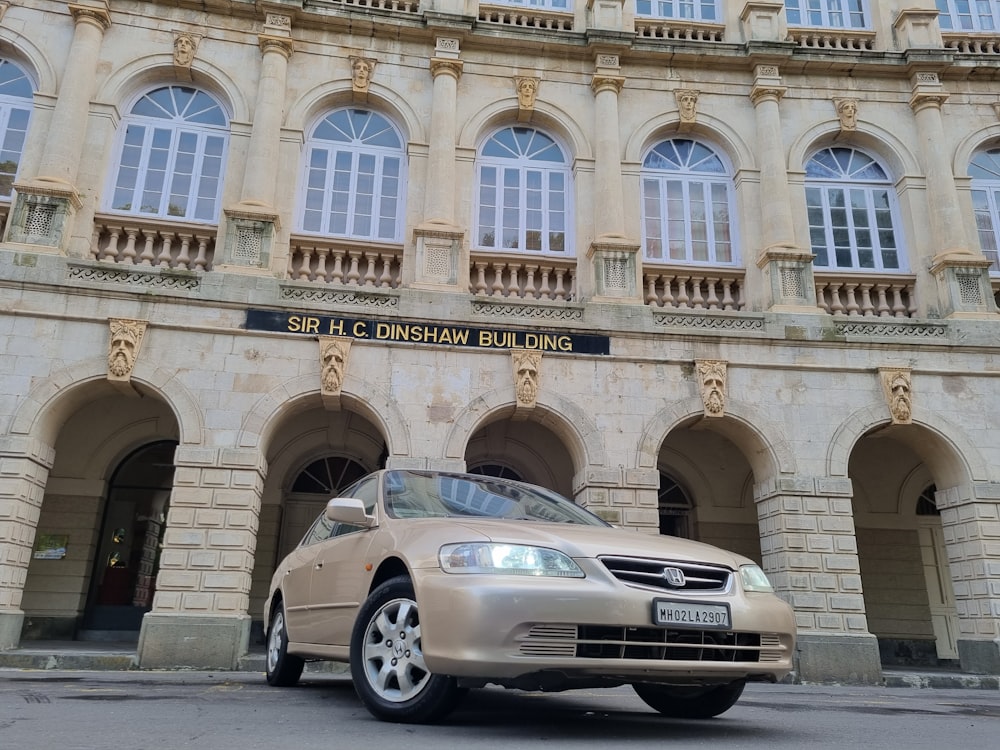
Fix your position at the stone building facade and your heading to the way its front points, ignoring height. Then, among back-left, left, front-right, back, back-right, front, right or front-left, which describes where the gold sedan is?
front

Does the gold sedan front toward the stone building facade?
no

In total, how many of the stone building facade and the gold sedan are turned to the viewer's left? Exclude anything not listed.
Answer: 0

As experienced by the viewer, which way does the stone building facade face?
facing the viewer

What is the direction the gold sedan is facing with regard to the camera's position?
facing the viewer and to the right of the viewer
